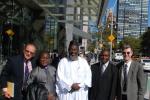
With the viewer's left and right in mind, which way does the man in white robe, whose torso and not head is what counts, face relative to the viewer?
facing the viewer

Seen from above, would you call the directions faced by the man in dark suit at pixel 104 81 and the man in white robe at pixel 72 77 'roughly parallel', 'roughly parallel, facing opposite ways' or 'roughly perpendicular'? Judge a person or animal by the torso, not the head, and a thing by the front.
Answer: roughly parallel

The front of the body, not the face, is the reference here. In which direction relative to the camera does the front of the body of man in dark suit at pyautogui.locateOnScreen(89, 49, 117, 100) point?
toward the camera

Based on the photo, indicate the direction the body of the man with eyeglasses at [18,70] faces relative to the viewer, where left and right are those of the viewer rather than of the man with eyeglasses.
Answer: facing the viewer and to the right of the viewer

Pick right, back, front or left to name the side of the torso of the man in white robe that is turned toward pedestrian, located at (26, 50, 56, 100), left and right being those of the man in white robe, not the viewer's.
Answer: right

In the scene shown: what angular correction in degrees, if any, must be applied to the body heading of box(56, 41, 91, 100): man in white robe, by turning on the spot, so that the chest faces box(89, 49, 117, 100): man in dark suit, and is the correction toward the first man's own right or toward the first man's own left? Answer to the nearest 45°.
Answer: approximately 135° to the first man's own left

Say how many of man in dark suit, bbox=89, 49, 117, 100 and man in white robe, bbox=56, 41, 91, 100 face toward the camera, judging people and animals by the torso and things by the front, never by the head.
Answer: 2

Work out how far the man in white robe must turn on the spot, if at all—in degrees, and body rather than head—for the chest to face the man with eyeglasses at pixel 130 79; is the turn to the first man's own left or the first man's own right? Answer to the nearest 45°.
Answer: approximately 90° to the first man's own left
